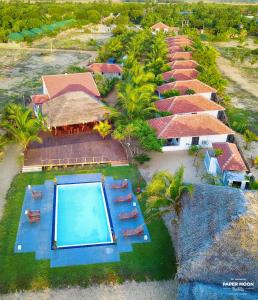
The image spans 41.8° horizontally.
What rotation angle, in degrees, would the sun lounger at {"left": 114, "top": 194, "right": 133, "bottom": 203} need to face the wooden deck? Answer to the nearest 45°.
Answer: approximately 45° to its right

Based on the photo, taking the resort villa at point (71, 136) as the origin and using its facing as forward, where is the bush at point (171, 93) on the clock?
The bush is roughly at 8 o'clock from the resort villa.

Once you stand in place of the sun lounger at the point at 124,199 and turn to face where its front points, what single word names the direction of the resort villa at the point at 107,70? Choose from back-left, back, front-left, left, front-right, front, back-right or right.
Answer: right

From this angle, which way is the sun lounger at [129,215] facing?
to the viewer's left

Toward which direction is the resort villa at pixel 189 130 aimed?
toward the camera

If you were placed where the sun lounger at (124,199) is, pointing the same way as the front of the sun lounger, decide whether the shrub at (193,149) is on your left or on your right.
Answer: on your right

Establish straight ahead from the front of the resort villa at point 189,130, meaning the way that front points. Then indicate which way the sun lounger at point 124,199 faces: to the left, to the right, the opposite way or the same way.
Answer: to the right

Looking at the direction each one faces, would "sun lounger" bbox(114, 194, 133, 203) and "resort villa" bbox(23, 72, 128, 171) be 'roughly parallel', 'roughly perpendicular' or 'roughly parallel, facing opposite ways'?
roughly perpendicular

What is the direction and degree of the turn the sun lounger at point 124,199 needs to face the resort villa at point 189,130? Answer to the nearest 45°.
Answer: approximately 135° to its right

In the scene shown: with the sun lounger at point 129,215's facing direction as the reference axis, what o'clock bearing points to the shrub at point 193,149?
The shrub is roughly at 4 o'clock from the sun lounger.

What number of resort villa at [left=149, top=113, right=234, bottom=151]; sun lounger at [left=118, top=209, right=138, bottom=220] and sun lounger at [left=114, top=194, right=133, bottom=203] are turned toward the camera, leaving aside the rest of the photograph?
1

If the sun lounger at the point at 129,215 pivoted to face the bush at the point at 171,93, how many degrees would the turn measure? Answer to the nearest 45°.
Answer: approximately 90° to its right

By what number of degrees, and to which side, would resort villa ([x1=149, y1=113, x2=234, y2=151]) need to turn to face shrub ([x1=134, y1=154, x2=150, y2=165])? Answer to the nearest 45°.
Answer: approximately 45° to its right

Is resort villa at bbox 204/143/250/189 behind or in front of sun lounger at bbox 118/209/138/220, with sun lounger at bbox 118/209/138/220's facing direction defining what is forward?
behind

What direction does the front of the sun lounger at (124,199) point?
to the viewer's left

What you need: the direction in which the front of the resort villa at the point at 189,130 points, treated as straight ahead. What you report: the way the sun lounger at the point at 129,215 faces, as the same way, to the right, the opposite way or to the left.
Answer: to the right

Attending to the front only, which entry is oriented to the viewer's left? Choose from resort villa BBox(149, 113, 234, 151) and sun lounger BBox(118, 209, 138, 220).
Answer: the sun lounger

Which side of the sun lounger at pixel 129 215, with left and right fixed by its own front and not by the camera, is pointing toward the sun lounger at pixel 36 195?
front
